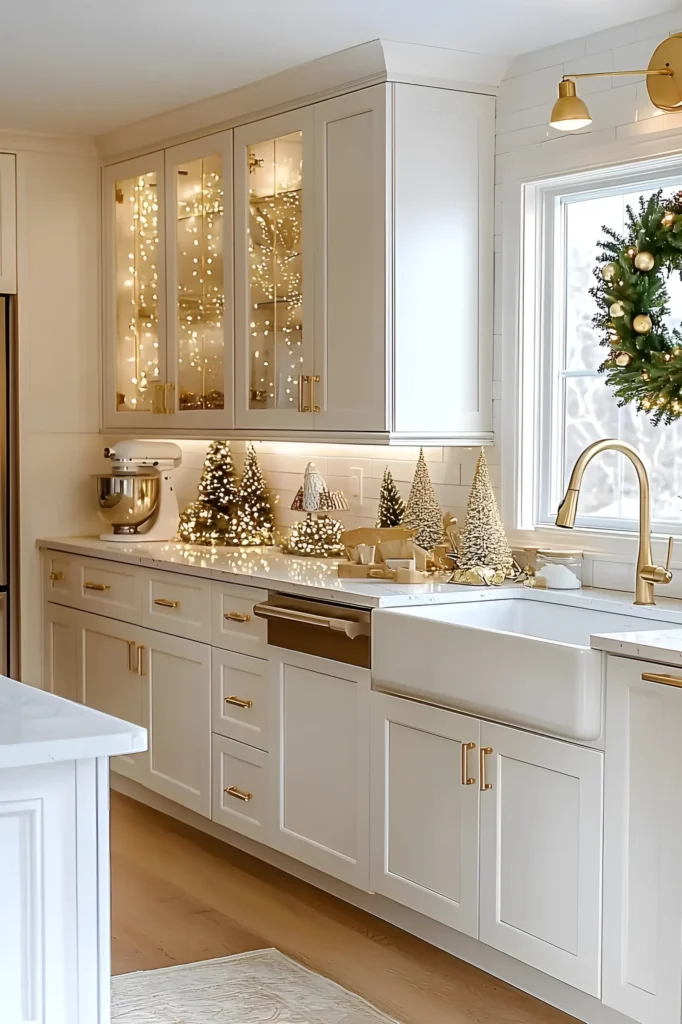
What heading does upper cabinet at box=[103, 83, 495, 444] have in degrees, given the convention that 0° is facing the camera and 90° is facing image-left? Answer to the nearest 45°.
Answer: approximately 45°

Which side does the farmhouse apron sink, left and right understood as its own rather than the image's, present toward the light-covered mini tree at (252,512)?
right

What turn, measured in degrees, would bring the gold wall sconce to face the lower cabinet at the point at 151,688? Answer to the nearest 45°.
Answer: approximately 90° to its right

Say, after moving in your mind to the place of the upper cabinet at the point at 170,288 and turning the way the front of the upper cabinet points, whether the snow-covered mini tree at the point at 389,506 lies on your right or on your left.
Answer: on your left

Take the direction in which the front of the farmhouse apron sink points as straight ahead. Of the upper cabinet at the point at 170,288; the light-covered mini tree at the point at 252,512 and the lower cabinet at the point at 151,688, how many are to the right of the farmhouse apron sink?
3

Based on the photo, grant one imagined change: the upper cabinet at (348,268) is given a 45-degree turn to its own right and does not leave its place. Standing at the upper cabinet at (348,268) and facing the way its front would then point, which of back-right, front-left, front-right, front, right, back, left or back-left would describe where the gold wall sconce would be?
back-left

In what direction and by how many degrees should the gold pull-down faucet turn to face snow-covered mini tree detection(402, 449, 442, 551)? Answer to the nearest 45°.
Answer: approximately 90° to its right

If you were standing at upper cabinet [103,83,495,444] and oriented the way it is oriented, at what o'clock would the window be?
The window is roughly at 8 o'clock from the upper cabinet.

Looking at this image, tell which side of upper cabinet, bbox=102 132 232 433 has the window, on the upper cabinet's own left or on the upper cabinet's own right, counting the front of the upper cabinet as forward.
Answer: on the upper cabinet's own left

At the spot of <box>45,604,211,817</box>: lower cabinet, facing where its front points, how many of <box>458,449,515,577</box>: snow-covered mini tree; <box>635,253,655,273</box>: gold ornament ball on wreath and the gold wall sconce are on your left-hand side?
3
